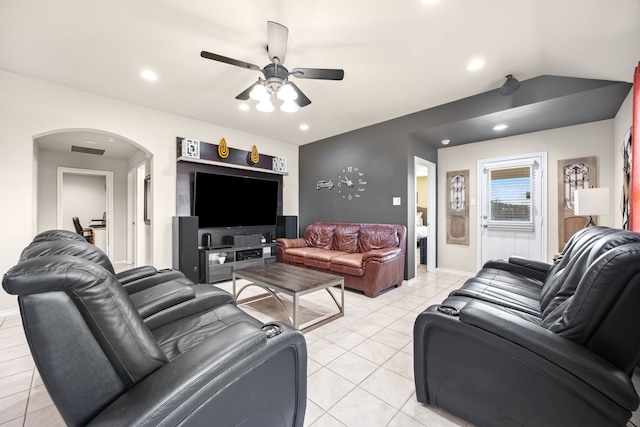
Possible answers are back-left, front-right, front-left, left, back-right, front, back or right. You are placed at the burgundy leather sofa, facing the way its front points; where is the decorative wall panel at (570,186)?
back-left

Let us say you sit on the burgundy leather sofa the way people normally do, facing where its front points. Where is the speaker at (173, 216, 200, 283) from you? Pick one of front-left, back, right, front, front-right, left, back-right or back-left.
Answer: front-right

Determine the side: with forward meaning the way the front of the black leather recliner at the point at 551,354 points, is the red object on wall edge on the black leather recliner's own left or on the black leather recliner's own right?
on the black leather recliner's own right

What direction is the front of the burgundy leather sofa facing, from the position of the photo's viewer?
facing the viewer and to the left of the viewer

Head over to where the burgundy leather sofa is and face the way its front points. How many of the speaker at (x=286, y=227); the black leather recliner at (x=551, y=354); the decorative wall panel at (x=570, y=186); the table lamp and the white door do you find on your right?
1

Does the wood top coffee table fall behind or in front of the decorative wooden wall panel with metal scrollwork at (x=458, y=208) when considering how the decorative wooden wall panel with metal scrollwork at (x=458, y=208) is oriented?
in front

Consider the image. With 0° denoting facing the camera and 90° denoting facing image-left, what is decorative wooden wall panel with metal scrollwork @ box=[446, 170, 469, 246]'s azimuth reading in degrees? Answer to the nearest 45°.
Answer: approximately 45°

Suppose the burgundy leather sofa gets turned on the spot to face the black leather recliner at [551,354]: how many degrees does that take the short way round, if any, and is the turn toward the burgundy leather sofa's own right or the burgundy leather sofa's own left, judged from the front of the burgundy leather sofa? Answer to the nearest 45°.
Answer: approximately 45° to the burgundy leather sofa's own left

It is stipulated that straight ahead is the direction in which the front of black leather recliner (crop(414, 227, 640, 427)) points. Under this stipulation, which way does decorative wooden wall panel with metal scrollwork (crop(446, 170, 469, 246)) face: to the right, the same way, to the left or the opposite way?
to the left

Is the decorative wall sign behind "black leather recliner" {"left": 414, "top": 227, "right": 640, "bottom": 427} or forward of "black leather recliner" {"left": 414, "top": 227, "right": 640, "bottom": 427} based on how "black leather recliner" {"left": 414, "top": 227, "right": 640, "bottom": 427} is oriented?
forward

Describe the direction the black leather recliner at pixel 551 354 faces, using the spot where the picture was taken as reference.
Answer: facing away from the viewer and to the left of the viewer

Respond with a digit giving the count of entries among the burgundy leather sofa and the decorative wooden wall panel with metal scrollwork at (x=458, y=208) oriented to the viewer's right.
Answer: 0
